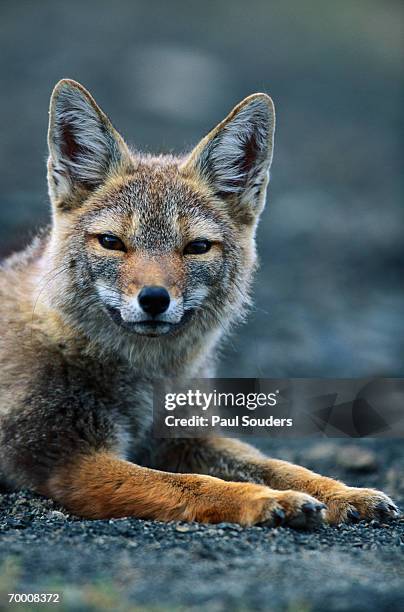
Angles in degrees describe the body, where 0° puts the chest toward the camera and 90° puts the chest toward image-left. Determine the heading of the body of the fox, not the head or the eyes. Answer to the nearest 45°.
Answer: approximately 315°

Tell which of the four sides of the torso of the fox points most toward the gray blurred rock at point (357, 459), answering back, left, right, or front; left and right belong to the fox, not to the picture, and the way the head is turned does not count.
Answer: left
